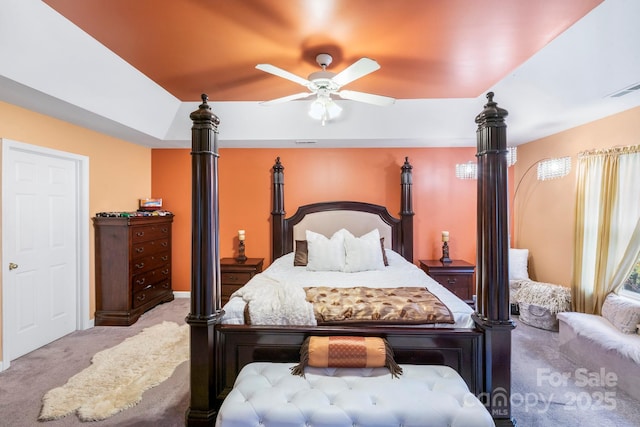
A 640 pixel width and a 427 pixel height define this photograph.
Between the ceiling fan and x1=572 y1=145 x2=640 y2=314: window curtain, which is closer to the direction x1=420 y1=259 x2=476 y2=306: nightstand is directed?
the ceiling fan

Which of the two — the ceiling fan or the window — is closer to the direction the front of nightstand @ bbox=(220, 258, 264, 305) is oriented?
the ceiling fan

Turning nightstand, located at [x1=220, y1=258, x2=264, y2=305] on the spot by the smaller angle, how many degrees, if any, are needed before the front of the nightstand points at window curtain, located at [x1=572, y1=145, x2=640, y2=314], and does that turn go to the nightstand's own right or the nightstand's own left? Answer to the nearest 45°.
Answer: approximately 45° to the nightstand's own left

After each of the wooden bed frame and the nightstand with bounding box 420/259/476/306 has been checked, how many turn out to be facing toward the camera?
2

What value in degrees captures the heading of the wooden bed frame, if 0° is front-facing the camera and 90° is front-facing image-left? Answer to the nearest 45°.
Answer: approximately 0°

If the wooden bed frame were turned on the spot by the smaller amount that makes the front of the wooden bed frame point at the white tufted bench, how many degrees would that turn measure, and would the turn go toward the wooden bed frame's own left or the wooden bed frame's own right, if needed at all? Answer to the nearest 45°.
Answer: approximately 45° to the wooden bed frame's own right

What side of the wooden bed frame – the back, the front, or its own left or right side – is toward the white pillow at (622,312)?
left

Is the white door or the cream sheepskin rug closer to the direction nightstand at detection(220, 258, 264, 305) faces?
the cream sheepskin rug

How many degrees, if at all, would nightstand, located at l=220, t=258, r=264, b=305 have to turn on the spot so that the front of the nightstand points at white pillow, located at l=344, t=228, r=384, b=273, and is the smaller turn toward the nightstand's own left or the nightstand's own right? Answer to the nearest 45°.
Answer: approximately 45° to the nightstand's own left

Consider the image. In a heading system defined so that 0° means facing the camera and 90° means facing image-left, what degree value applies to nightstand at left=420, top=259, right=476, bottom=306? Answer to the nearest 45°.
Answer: approximately 0°
